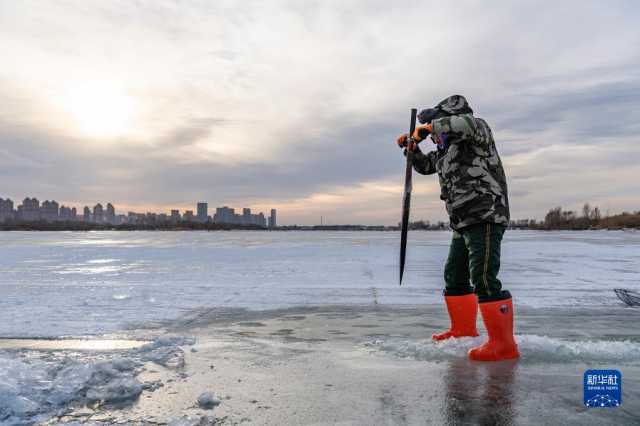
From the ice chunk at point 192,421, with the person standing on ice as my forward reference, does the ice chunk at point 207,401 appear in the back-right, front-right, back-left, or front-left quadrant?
front-left

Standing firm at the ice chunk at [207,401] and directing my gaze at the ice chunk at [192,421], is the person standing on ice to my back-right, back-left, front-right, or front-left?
back-left

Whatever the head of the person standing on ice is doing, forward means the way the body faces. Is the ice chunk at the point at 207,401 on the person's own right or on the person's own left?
on the person's own left

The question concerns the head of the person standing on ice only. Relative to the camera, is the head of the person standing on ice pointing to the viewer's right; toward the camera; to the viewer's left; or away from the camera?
to the viewer's left

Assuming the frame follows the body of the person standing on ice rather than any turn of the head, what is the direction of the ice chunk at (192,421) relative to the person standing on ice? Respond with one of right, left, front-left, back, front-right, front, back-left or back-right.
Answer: front-left

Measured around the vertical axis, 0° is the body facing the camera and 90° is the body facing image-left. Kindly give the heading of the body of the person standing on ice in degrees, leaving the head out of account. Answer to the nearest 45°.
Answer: approximately 90°
